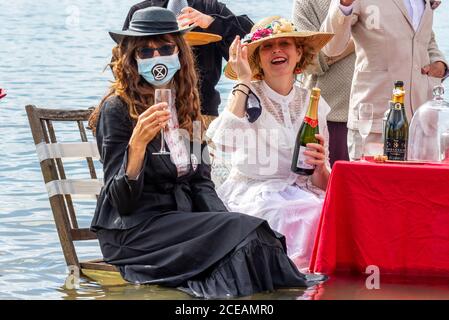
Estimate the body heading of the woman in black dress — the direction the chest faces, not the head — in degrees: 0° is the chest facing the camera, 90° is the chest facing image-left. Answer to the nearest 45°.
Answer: approximately 315°

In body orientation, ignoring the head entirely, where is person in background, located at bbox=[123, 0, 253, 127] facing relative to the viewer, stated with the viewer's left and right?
facing the viewer and to the left of the viewer

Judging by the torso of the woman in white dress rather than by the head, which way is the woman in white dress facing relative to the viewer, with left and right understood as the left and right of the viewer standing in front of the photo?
facing the viewer and to the right of the viewer

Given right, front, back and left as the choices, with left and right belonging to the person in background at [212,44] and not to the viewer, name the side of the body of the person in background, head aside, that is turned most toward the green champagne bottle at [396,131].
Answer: left

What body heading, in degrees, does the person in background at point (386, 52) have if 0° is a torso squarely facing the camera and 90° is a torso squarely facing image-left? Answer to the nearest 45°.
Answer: approximately 315°

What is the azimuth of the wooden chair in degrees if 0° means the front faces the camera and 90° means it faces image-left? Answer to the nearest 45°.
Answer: approximately 315°

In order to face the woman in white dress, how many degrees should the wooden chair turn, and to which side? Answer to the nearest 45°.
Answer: approximately 45° to its left

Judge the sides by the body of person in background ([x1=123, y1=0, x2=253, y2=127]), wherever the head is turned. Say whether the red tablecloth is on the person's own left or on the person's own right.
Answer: on the person's own left

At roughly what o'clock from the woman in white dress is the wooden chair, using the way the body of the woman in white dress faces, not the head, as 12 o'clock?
The wooden chair is roughly at 4 o'clock from the woman in white dress.
